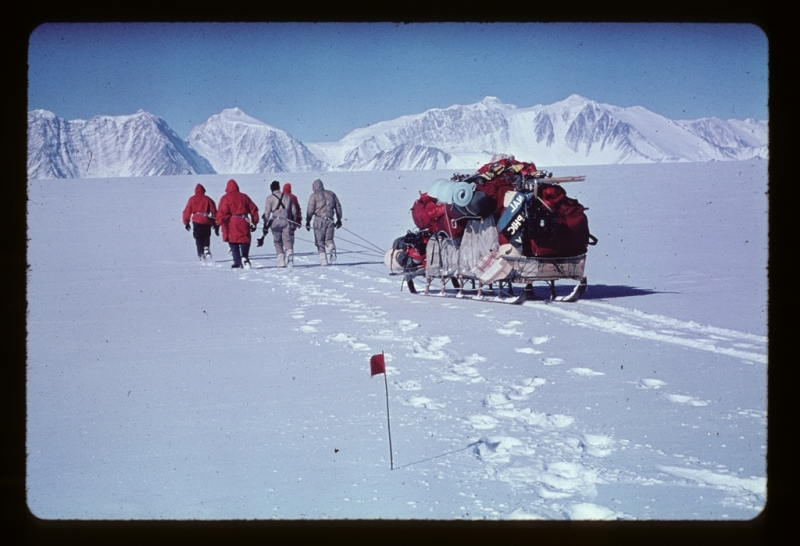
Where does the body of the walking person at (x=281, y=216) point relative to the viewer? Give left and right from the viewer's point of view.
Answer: facing away from the viewer and to the left of the viewer

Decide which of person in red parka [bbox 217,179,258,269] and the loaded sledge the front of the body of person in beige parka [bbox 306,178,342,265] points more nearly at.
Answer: the person in red parka

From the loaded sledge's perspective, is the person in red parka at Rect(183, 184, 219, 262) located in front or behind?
in front

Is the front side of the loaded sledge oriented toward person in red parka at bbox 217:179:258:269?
yes

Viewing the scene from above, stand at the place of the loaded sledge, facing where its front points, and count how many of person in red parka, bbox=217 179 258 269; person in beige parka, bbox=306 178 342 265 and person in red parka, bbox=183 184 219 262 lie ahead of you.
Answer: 3

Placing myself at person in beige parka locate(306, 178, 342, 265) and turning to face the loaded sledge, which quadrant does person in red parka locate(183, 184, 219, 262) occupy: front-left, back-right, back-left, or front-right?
back-right

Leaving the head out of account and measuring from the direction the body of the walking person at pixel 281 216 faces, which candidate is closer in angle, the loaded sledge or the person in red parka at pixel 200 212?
the person in red parka

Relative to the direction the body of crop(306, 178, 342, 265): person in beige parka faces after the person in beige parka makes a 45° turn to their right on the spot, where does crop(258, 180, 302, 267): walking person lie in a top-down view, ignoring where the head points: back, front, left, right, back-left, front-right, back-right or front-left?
left

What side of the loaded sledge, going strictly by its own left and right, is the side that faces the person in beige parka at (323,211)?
front

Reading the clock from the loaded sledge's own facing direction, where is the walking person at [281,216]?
The walking person is roughly at 12 o'clock from the loaded sledge.

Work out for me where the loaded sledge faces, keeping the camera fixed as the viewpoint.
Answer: facing away from the viewer and to the left of the viewer

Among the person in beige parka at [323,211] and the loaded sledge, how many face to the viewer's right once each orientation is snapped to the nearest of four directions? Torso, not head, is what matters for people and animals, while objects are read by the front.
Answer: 0

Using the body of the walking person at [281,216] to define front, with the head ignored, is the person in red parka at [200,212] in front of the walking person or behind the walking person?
in front
